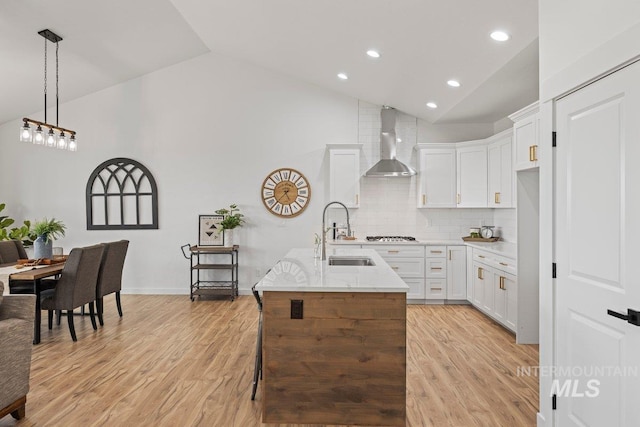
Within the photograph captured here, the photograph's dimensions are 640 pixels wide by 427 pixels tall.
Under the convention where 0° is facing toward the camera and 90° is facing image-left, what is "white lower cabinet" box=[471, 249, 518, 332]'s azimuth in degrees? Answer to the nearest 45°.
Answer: approximately 45°

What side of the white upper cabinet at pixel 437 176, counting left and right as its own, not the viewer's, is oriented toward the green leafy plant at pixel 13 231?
right

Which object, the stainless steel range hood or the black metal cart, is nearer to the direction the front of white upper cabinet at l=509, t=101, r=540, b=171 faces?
the black metal cart

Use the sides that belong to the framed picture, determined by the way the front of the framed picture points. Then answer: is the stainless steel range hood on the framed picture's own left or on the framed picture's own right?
on the framed picture's own left

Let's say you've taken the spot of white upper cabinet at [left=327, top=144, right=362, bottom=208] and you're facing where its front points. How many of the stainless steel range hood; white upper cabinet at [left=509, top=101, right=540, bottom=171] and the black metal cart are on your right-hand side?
1

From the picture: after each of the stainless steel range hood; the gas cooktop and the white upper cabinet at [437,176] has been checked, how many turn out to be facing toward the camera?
3

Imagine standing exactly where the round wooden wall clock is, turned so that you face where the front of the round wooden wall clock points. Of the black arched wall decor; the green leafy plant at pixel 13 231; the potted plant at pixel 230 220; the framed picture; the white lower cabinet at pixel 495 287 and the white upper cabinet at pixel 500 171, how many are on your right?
4

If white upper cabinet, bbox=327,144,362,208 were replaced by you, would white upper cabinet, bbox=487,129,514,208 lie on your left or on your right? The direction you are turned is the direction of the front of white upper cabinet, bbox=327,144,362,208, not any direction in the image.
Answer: on your left

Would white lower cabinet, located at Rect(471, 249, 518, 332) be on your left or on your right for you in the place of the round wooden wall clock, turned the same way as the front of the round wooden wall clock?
on your left

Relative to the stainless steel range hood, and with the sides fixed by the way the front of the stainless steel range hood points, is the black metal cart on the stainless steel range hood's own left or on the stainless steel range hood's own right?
on the stainless steel range hood's own right

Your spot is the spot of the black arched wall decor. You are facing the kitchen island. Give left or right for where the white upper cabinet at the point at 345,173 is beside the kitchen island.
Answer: left

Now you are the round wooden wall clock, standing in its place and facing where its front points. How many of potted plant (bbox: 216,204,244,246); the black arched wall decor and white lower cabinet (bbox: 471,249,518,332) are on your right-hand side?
2
